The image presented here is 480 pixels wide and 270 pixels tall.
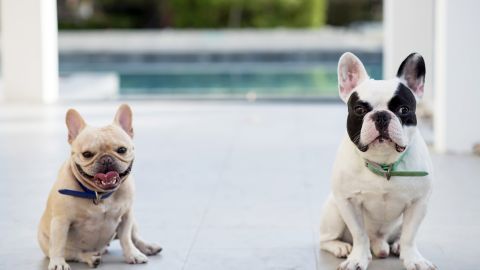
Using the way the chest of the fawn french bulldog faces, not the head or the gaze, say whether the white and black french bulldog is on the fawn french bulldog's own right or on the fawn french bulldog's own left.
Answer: on the fawn french bulldog's own left

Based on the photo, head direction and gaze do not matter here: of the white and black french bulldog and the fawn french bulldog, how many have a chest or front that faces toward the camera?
2

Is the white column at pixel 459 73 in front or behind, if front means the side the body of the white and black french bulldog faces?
behind

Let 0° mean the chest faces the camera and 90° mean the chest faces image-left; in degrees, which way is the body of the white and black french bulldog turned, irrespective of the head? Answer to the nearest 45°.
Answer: approximately 0°

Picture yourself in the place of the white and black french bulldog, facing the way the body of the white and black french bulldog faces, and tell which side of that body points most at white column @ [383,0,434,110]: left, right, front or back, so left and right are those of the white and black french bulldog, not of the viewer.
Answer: back

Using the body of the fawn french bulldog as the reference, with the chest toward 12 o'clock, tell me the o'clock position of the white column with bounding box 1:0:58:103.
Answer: The white column is roughly at 6 o'clock from the fawn french bulldog.

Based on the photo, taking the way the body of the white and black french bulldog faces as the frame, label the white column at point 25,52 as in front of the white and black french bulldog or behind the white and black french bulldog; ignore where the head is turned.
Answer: behind

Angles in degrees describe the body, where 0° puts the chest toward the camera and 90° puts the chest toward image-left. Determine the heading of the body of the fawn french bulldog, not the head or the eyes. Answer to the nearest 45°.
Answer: approximately 0°

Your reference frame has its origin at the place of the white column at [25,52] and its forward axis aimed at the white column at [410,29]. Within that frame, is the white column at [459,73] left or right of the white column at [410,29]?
right

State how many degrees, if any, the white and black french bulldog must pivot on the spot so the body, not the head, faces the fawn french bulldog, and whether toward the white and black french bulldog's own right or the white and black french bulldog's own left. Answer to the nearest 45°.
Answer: approximately 90° to the white and black french bulldog's own right

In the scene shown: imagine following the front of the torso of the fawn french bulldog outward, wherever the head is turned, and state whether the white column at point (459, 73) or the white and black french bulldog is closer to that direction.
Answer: the white and black french bulldog
